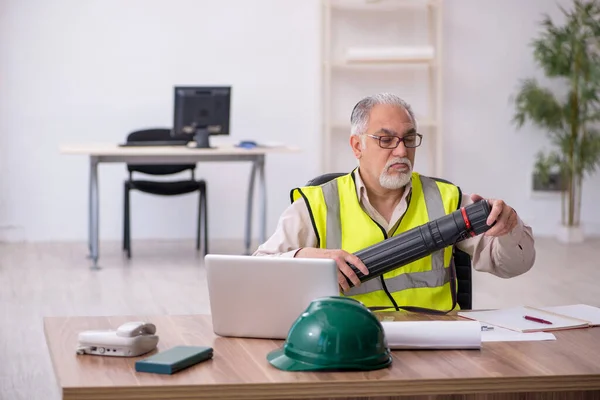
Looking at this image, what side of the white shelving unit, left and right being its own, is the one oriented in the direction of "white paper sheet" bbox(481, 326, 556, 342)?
front

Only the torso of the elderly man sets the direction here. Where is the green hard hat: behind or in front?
in front

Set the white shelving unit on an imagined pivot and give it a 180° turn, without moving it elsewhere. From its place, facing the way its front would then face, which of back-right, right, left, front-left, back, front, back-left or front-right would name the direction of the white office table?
back-left

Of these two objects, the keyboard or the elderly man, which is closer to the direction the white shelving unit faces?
the elderly man

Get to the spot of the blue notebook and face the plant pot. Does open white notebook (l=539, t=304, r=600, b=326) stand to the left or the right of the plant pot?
right

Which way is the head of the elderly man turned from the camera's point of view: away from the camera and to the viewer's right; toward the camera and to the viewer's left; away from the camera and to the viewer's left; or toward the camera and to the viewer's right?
toward the camera and to the viewer's right

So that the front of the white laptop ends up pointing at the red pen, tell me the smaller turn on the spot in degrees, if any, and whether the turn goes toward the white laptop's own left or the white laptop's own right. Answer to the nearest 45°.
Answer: approximately 90° to the white laptop's own right

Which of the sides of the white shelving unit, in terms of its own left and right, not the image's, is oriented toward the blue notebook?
front

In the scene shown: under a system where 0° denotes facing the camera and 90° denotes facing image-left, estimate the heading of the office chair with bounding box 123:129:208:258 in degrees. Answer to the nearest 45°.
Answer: approximately 0°

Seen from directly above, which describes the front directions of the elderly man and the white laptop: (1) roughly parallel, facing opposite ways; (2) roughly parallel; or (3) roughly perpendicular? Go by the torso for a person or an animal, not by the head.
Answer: roughly parallel, facing opposite ways

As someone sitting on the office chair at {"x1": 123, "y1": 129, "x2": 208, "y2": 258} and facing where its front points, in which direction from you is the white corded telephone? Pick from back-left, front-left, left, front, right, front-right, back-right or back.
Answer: front

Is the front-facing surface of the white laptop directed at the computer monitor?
yes

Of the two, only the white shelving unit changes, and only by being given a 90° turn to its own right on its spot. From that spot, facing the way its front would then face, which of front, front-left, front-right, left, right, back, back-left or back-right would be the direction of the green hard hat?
left

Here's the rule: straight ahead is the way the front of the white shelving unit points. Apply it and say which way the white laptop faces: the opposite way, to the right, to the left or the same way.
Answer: the opposite way
